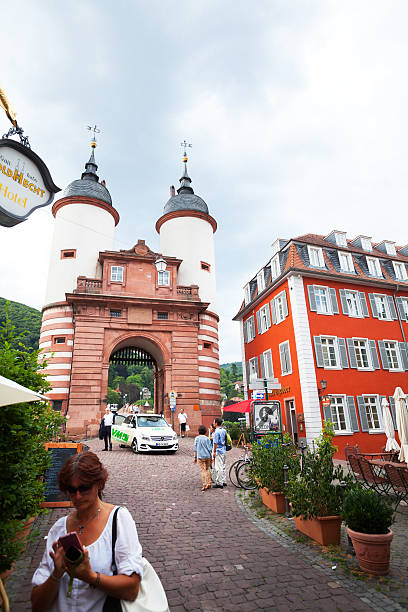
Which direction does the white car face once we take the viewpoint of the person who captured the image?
facing the viewer and to the right of the viewer

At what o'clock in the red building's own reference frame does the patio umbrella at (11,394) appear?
The patio umbrella is roughly at 11 o'clock from the red building.

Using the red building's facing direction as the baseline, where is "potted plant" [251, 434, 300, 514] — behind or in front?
in front

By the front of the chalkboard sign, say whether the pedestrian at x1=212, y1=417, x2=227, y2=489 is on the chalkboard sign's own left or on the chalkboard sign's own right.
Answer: on the chalkboard sign's own left

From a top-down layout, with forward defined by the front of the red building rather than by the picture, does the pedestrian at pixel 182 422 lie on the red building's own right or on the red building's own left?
on the red building's own right

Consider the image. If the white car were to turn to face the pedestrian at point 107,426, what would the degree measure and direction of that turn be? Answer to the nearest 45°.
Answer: approximately 135° to its right

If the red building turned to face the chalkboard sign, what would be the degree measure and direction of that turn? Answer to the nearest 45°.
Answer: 0° — it already faces it

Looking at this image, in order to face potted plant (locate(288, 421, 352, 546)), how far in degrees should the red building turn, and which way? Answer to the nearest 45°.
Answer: approximately 45° to its left

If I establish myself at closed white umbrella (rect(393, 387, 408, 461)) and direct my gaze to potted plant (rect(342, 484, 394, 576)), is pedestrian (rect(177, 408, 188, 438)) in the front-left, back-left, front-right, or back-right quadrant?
back-right

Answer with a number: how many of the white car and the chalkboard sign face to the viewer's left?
0

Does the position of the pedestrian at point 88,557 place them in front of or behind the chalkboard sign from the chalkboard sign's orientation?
in front

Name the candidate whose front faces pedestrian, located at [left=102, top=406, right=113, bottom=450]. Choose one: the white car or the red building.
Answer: the red building

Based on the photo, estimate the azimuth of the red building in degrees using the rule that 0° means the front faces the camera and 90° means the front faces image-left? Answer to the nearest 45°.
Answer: approximately 45°

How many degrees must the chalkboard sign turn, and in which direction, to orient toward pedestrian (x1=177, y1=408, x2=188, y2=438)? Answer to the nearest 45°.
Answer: approximately 135° to its left
